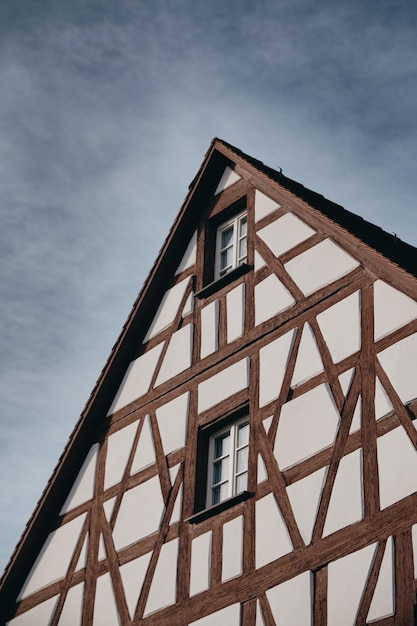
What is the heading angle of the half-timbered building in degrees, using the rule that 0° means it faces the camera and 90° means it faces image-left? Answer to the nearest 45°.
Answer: approximately 45°
